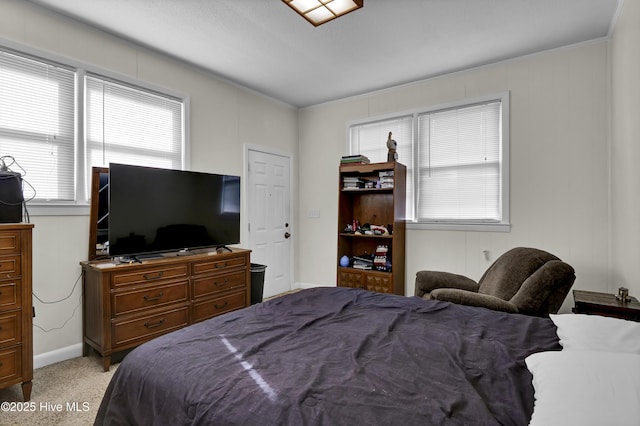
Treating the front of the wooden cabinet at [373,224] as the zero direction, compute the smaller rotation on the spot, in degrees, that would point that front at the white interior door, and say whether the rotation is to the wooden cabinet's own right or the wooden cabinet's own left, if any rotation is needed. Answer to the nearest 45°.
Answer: approximately 45° to the wooden cabinet's own right

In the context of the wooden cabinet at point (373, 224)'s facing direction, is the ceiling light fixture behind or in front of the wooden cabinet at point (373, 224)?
in front

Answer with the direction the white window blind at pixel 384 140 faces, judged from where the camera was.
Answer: facing the viewer and to the left of the viewer

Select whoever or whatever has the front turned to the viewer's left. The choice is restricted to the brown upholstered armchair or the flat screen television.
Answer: the brown upholstered armchair

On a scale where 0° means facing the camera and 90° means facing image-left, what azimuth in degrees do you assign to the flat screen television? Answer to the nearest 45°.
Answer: approximately 315°

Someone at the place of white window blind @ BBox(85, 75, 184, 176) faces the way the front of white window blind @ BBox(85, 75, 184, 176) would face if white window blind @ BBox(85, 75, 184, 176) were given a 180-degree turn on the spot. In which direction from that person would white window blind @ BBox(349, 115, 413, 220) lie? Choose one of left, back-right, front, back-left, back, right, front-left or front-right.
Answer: back-right

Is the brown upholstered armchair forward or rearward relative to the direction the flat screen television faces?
forward

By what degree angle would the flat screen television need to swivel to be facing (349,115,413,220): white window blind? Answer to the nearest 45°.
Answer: approximately 45° to its left

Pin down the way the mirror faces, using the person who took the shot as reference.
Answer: facing the viewer and to the right of the viewer

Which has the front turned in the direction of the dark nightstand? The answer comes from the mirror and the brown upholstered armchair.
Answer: the mirror

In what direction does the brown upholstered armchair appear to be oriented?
to the viewer's left

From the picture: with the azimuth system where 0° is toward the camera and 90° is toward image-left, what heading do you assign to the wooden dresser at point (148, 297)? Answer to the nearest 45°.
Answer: approximately 315°
